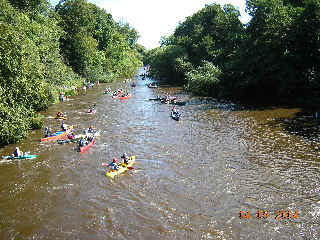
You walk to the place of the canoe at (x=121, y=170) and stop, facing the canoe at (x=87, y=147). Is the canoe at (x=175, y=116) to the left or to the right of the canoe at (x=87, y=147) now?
right

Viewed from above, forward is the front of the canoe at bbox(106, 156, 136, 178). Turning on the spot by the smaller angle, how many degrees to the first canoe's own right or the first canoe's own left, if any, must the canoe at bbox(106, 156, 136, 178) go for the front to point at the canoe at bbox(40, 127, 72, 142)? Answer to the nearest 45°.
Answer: approximately 90° to the first canoe's own right

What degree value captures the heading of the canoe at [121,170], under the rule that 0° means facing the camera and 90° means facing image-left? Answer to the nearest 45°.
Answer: approximately 45°

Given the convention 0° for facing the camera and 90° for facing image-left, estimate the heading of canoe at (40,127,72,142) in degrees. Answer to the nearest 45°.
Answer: approximately 45°

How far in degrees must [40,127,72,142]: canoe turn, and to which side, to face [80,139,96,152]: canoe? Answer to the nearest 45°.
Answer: approximately 90° to its left
